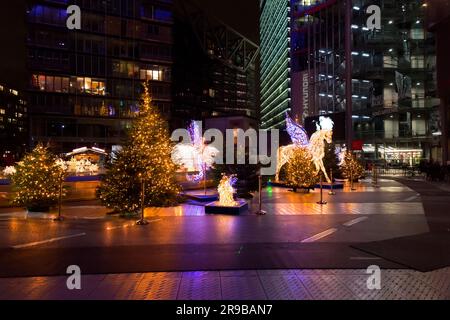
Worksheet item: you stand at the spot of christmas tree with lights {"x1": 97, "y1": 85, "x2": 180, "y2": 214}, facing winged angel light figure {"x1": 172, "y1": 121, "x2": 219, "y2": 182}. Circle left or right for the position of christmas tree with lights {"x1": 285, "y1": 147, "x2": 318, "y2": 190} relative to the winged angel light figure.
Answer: right

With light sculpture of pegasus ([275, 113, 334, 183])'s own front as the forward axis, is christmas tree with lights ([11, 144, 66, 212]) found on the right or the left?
on its right

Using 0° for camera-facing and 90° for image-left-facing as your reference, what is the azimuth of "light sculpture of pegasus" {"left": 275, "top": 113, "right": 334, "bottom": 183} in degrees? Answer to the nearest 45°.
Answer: approximately 270°

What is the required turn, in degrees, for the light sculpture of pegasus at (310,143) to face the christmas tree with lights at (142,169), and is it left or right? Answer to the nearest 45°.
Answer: approximately 135° to its right

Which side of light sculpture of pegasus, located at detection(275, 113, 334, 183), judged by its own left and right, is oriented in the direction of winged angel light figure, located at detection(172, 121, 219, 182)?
back
